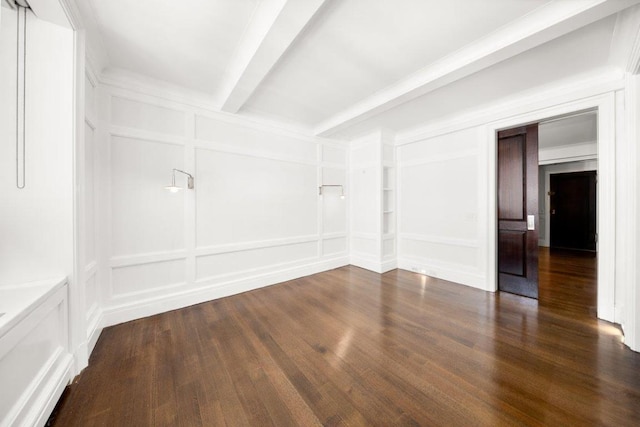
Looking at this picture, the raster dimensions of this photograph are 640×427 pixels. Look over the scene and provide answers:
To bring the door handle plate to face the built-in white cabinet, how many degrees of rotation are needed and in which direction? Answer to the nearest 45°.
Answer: approximately 45° to its right

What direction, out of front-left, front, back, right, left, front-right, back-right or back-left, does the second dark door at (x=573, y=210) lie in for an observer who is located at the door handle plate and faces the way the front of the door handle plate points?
back

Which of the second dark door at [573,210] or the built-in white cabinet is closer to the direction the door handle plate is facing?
the built-in white cabinet

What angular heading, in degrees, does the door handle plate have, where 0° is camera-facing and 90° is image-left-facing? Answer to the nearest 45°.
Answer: approximately 0°
